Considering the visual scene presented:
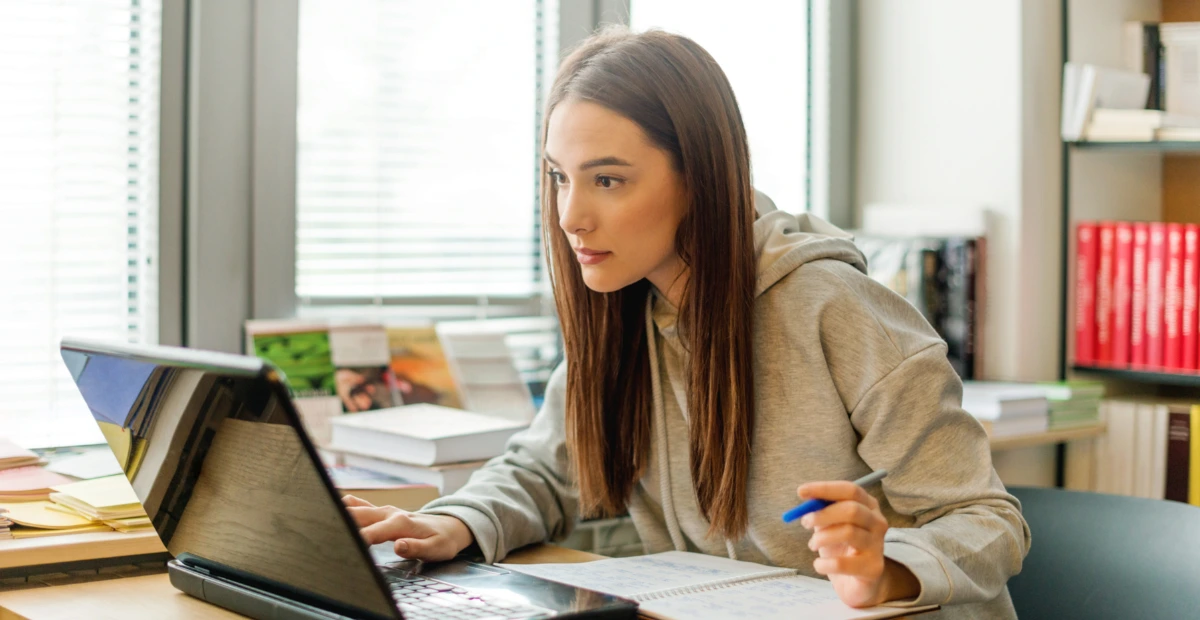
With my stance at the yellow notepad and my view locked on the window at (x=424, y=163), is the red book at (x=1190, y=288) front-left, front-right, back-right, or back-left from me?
front-right

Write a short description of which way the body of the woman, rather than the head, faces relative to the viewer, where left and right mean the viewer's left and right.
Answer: facing the viewer and to the left of the viewer

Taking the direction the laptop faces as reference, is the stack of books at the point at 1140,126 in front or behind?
in front

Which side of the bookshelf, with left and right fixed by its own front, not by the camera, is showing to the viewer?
front

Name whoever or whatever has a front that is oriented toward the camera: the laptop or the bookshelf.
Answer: the bookshelf

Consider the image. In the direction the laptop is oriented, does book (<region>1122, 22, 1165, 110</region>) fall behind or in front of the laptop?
in front

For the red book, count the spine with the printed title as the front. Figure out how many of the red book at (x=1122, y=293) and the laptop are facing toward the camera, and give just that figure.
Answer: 1

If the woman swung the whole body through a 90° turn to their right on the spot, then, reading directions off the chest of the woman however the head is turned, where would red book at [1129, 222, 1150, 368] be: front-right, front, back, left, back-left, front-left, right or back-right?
right

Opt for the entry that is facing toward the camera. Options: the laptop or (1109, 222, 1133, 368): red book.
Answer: the red book

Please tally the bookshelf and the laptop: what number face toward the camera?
1

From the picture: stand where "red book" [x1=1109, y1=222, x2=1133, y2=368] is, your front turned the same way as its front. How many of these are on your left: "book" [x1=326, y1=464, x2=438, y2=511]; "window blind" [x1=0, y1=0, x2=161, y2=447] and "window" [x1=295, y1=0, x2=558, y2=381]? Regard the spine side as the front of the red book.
0

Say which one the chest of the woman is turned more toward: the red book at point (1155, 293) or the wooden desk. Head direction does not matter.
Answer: the wooden desk

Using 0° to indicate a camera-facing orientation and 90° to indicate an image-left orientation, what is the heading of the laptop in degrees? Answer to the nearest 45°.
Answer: approximately 225°

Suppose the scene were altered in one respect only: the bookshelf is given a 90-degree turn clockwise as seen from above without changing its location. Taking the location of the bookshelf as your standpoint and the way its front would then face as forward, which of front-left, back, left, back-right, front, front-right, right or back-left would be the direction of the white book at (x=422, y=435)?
front-left

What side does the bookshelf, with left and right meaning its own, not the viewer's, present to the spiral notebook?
front

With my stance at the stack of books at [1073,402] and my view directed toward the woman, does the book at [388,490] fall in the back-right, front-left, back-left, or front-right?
front-right

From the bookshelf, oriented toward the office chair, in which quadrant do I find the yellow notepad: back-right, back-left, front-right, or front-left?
front-right
